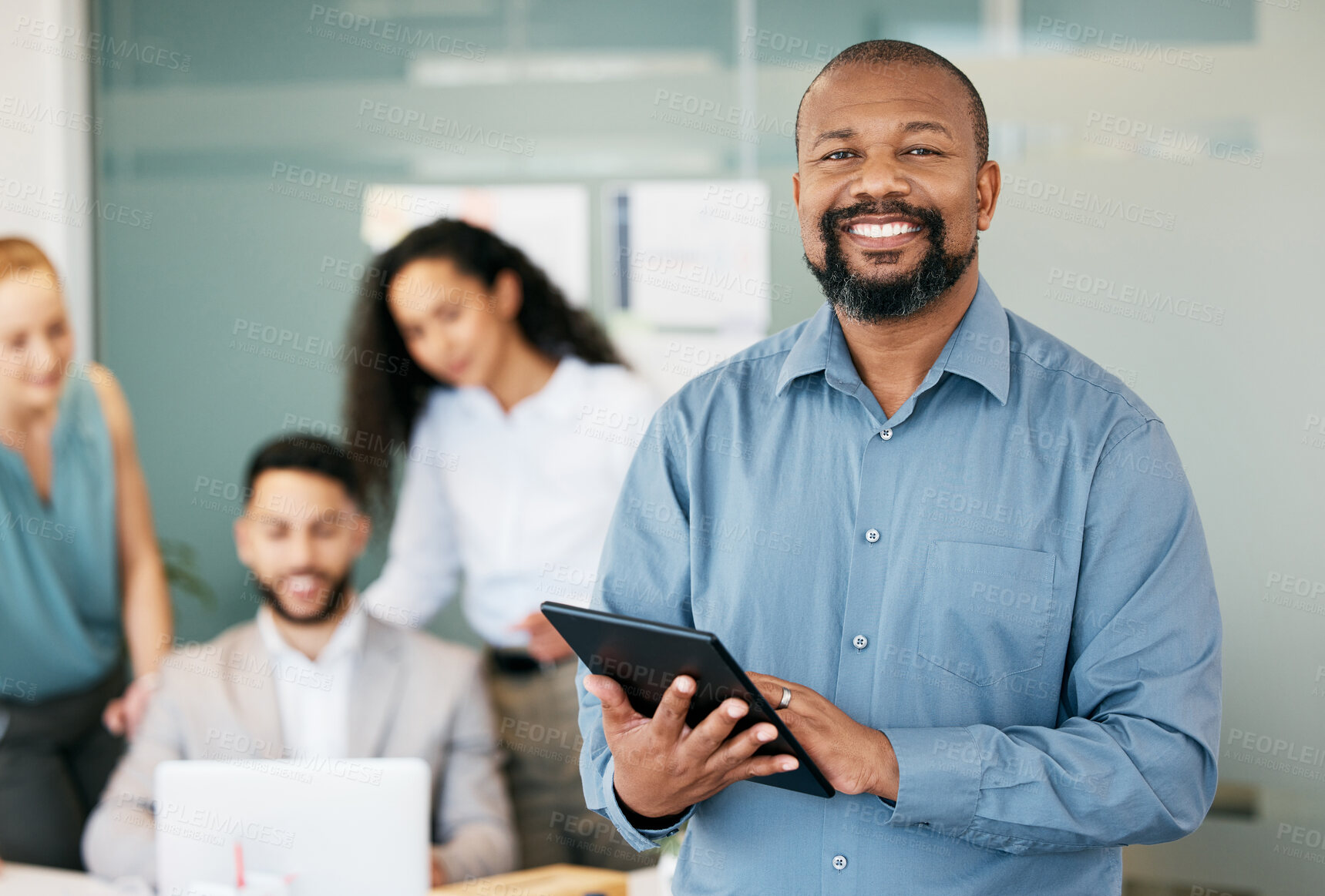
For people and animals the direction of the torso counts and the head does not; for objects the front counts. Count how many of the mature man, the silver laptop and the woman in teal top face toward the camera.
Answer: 2

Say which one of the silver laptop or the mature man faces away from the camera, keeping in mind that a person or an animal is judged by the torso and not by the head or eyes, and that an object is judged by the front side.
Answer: the silver laptop

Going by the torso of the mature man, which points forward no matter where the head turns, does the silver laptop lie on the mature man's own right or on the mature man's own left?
on the mature man's own right

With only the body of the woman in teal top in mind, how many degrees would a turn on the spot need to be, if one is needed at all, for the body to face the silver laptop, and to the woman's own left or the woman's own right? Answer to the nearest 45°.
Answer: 0° — they already face it

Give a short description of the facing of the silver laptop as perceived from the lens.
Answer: facing away from the viewer

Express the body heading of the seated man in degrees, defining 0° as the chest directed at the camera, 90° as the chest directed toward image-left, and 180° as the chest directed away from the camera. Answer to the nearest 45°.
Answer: approximately 0°
